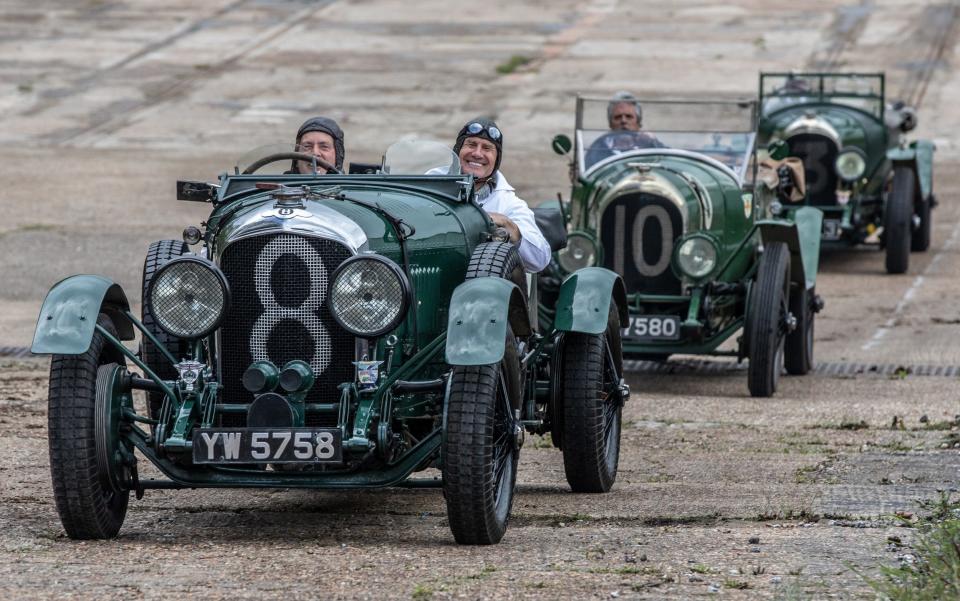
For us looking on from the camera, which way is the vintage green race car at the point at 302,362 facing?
facing the viewer

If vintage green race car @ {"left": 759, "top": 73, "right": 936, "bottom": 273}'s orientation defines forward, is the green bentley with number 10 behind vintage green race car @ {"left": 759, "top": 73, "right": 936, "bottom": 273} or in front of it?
in front

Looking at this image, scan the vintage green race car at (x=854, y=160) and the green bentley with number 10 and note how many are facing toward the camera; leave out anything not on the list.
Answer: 2

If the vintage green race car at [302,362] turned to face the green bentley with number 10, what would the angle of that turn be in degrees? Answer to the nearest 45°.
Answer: approximately 135° to its left

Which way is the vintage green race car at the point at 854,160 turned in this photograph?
toward the camera

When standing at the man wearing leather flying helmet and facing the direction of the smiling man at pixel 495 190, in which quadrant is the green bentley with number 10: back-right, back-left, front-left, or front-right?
front-left

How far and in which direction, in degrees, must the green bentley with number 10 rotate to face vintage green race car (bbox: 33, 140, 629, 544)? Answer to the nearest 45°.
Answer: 0° — it already faces it
